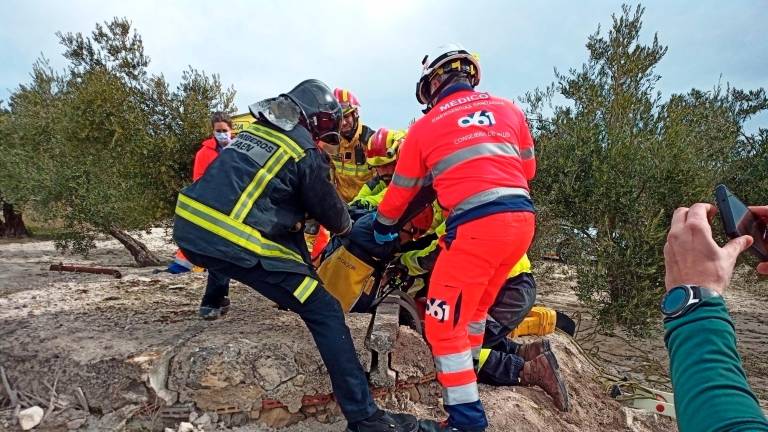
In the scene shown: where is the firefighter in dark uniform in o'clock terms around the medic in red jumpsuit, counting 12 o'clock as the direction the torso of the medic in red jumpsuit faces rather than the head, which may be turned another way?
The firefighter in dark uniform is roughly at 10 o'clock from the medic in red jumpsuit.

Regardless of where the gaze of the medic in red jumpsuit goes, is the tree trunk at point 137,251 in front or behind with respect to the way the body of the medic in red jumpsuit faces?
in front

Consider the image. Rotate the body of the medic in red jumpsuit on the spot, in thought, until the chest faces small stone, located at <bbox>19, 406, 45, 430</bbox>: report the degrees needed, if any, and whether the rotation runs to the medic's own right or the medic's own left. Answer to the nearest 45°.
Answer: approximately 45° to the medic's own left

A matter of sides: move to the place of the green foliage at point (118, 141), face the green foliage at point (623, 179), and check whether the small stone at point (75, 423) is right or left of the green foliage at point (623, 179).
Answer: right

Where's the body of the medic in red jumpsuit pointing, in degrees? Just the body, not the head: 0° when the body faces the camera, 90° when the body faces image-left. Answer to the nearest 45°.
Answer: approximately 135°

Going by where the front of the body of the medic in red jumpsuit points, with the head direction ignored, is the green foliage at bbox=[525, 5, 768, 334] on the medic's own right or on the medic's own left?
on the medic's own right

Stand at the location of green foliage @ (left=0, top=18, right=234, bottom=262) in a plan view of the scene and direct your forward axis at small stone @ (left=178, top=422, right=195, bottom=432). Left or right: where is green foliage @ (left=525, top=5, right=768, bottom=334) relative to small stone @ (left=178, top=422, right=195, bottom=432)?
left
